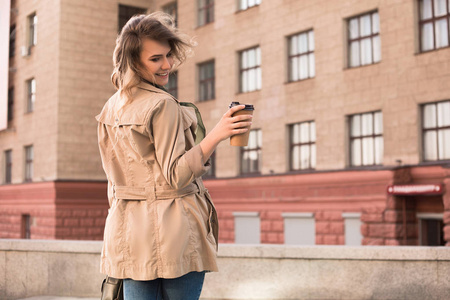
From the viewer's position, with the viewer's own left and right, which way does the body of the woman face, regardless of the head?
facing away from the viewer and to the right of the viewer

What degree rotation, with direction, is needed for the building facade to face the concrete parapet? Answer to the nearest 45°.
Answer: approximately 45° to its left

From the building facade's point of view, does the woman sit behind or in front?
in front

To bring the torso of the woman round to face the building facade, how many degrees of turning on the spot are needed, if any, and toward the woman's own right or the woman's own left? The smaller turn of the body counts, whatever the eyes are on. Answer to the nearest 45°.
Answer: approximately 45° to the woman's own left

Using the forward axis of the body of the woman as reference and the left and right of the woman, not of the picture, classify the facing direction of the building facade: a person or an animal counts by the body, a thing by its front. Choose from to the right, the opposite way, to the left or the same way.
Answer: the opposite way

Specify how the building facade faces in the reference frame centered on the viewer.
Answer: facing the viewer and to the left of the viewer
